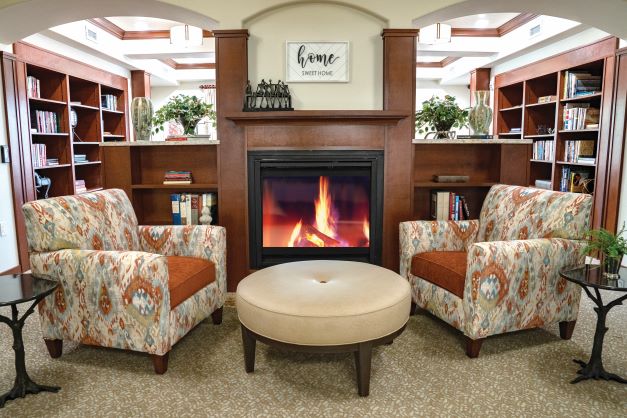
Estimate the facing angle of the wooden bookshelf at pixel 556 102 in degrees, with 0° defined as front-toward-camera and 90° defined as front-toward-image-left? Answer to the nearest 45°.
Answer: approximately 45°

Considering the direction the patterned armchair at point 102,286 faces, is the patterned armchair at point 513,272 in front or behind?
in front

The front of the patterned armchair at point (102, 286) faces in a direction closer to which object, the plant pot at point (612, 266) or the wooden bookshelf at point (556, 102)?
the plant pot

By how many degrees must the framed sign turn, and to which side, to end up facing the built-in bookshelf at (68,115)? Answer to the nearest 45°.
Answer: approximately 135° to its right

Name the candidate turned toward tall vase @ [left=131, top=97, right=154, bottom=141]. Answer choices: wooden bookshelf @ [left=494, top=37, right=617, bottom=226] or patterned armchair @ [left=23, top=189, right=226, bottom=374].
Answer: the wooden bookshelf

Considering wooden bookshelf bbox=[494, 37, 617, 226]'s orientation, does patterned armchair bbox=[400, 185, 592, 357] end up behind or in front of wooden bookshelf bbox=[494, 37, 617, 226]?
in front

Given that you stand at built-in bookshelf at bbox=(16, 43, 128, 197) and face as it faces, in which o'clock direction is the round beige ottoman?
The round beige ottoman is roughly at 1 o'clock from the built-in bookshelf.

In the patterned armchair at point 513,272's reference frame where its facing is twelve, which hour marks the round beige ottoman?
The round beige ottoman is roughly at 12 o'clock from the patterned armchair.

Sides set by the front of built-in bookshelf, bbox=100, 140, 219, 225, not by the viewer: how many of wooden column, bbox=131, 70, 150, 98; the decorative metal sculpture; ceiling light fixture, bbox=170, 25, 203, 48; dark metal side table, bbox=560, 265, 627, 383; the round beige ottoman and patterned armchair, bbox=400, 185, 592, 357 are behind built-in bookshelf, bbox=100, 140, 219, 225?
2

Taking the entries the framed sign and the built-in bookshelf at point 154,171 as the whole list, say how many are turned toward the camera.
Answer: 2

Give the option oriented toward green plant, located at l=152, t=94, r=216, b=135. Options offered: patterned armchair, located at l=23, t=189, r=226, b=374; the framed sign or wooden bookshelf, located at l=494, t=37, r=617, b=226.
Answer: the wooden bookshelf
